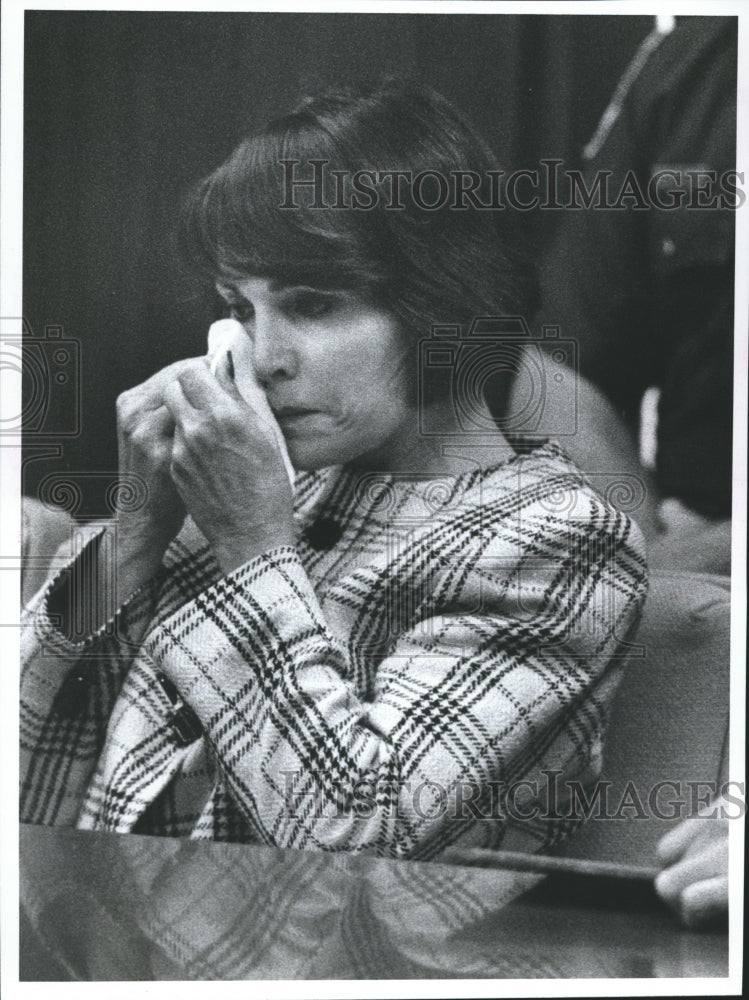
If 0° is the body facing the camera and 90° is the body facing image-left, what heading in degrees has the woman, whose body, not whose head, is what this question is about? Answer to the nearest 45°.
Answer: approximately 45°
